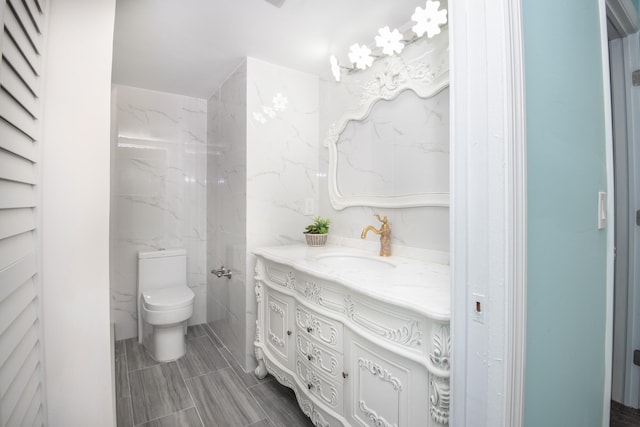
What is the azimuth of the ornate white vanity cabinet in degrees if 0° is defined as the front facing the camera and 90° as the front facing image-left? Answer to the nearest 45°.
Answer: approximately 45°
